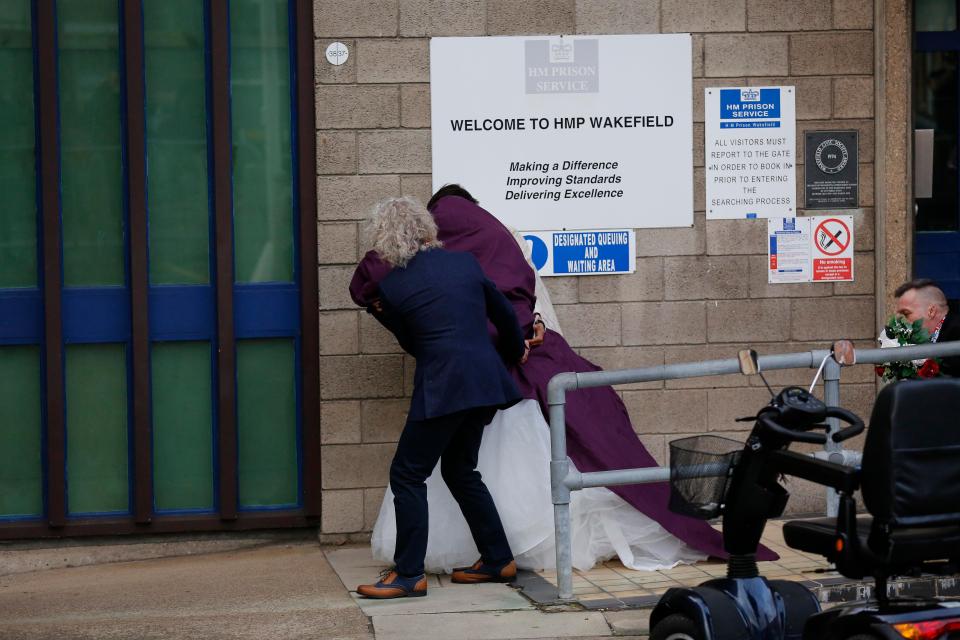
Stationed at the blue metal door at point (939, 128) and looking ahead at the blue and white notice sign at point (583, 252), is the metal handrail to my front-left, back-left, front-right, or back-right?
front-left

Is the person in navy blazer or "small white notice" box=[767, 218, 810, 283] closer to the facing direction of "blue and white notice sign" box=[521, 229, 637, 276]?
the person in navy blazer

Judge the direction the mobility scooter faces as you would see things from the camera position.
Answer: facing away from the viewer and to the left of the viewer

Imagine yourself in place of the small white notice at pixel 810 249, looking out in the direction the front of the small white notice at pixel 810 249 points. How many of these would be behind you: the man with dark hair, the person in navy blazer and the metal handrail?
0

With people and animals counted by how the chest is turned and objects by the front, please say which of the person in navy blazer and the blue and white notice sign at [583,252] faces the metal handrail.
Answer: the blue and white notice sign

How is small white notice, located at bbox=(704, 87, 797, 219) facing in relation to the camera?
toward the camera

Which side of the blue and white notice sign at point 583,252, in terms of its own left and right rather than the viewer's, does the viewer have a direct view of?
front

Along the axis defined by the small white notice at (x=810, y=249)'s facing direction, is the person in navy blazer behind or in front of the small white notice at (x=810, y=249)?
in front

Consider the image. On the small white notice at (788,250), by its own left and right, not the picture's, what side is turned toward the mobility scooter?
front

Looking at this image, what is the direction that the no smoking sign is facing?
toward the camera

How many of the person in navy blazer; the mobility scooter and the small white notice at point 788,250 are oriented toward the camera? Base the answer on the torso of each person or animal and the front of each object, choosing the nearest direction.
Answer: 1

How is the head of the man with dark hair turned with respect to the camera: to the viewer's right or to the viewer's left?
to the viewer's left

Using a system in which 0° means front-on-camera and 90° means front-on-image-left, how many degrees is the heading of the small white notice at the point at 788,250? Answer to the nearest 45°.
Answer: approximately 0°

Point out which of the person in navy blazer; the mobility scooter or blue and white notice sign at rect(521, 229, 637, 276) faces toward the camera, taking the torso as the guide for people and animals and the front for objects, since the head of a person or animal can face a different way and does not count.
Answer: the blue and white notice sign

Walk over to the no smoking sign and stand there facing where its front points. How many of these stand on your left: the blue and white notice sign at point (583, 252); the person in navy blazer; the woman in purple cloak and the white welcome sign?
0

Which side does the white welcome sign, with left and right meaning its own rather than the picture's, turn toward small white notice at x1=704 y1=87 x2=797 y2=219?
left

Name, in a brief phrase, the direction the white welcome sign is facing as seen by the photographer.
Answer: facing the viewer
